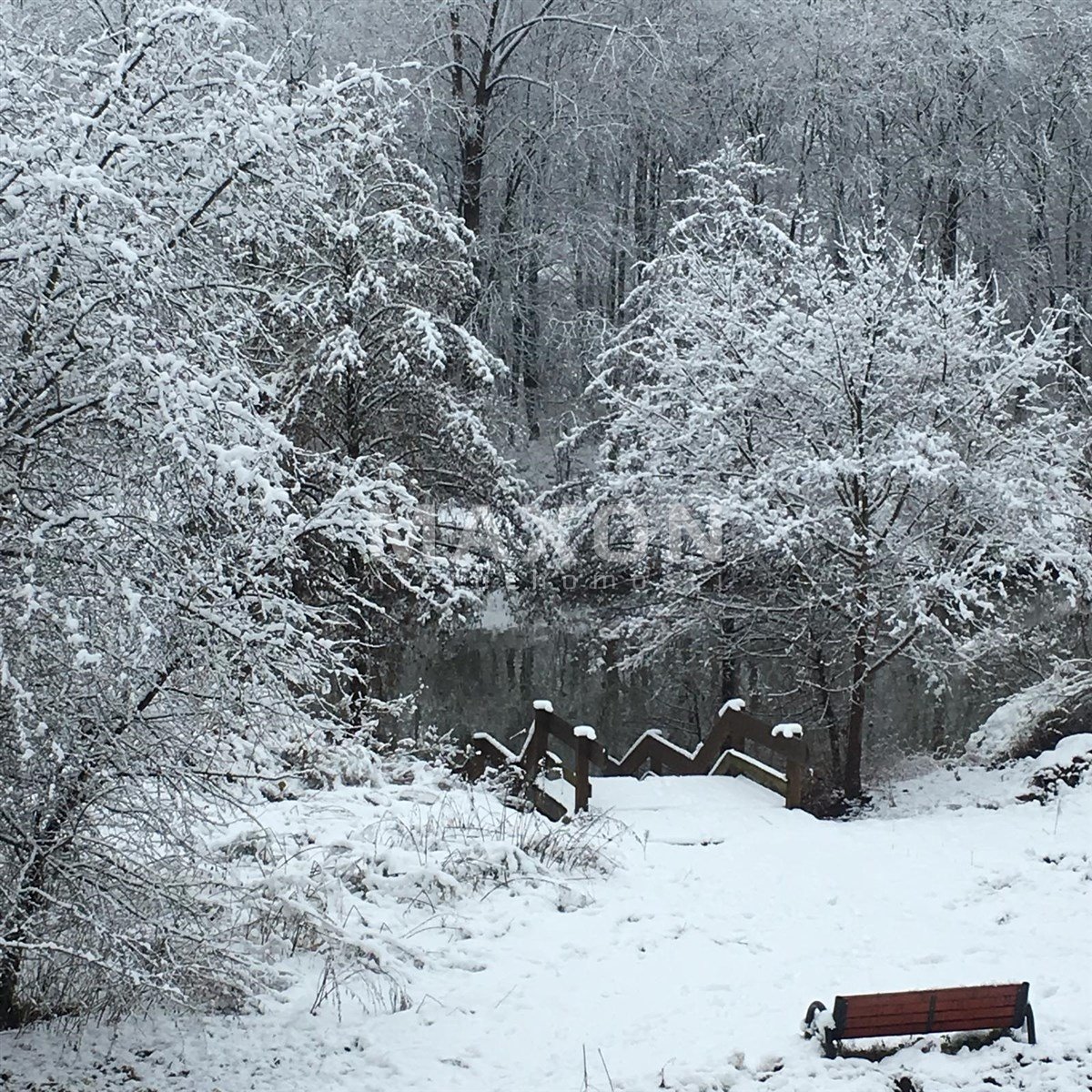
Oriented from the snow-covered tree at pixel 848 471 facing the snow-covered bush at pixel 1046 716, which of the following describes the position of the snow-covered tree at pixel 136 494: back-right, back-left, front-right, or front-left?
back-right

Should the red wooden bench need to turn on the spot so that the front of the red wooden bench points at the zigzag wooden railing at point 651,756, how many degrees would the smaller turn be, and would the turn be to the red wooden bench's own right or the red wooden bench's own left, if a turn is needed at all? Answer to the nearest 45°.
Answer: approximately 45° to the red wooden bench's own right

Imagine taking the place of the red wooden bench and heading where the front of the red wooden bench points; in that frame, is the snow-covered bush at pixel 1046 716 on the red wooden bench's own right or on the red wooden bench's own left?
on the red wooden bench's own right

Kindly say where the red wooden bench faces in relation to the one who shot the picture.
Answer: facing away from the viewer and to the left of the viewer

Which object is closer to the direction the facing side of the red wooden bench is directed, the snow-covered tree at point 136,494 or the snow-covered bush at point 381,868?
the snow-covered bush

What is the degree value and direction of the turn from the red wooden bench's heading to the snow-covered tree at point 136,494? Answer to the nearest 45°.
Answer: approximately 90° to its left

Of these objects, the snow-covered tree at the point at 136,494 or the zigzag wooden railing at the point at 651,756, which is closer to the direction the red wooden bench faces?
the zigzag wooden railing
